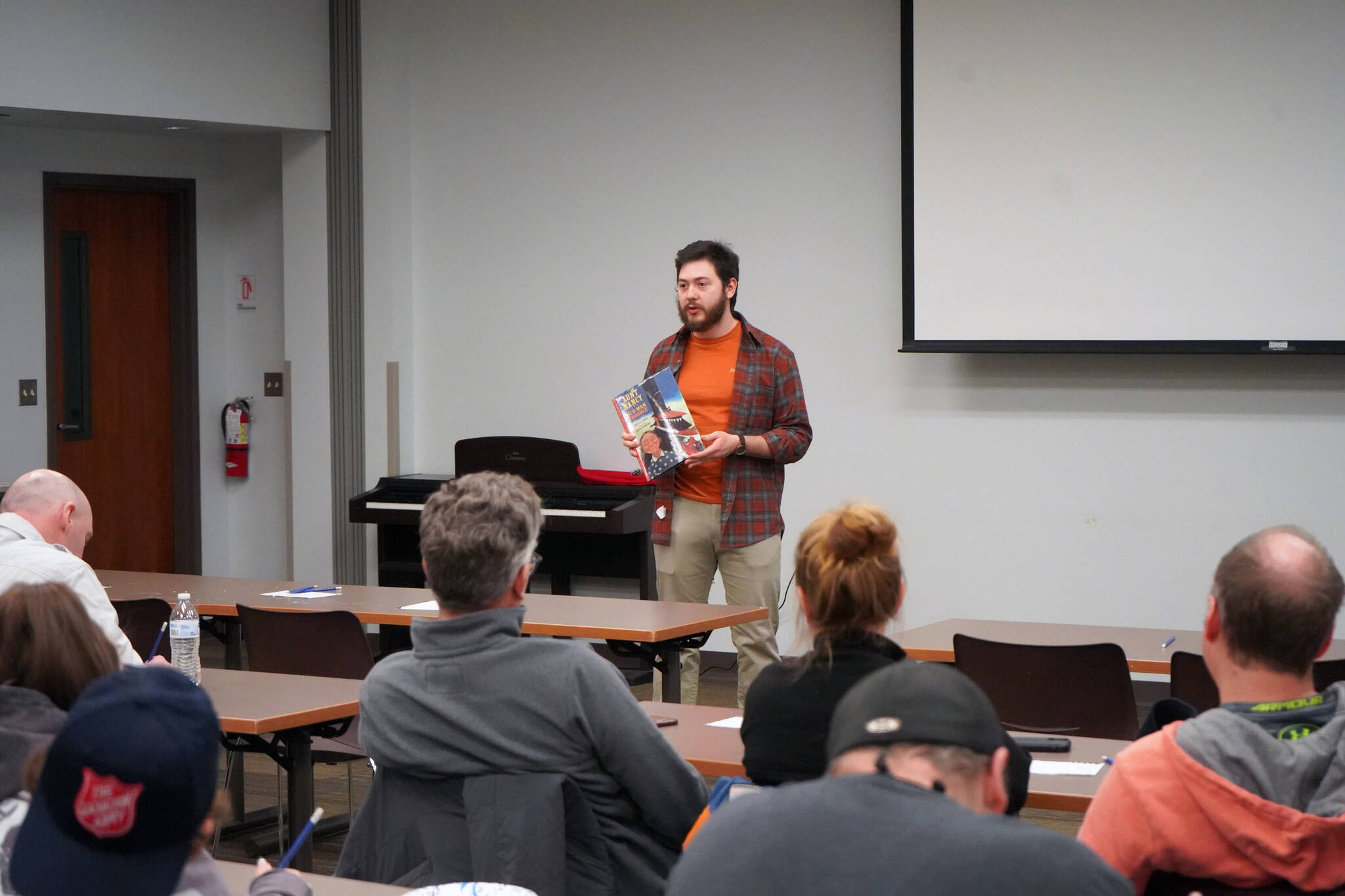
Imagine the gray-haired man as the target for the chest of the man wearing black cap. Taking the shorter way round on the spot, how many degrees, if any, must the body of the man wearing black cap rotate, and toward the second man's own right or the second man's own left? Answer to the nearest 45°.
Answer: approximately 45° to the second man's own left

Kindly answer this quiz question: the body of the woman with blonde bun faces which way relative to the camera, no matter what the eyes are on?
away from the camera

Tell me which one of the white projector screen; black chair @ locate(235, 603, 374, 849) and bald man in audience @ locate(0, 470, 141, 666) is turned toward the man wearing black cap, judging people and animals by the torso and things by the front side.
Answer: the white projector screen

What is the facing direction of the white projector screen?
toward the camera

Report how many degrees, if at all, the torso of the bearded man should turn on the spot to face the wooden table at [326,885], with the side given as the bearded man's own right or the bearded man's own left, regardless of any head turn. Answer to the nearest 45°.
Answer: approximately 45° to the bearded man's own left

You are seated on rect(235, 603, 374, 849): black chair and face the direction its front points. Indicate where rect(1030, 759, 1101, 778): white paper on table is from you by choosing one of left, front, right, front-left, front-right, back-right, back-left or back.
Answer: back-right

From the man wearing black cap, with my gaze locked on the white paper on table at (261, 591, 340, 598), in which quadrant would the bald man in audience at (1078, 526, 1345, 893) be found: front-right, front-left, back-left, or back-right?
front-right

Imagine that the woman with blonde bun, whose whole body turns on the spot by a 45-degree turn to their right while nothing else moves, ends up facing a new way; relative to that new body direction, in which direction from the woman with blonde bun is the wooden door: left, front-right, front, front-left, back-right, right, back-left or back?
left

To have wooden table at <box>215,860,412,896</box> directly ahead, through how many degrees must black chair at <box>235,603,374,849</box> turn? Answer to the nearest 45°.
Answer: approximately 180°

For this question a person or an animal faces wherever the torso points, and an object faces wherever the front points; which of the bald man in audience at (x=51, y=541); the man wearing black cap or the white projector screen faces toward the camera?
the white projector screen

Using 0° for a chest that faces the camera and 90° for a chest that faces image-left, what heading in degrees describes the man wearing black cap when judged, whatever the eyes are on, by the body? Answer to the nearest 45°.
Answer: approximately 180°

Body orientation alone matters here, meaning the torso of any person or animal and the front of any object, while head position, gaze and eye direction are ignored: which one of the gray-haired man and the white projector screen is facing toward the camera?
the white projector screen

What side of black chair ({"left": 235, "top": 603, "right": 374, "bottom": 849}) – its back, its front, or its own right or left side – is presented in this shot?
back

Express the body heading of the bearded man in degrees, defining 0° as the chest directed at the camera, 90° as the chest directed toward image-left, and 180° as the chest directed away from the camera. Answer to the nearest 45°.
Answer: approximately 45°

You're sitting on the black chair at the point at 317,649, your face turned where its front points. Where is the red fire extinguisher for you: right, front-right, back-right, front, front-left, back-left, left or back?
front

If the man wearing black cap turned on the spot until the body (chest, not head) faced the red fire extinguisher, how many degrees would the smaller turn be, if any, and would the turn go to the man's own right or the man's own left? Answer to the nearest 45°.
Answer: approximately 45° to the man's own left

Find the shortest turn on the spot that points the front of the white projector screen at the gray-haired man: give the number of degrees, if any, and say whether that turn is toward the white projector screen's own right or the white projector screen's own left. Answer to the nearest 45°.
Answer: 0° — it already faces them

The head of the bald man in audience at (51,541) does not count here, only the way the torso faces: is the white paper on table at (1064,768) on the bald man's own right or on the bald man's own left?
on the bald man's own right
